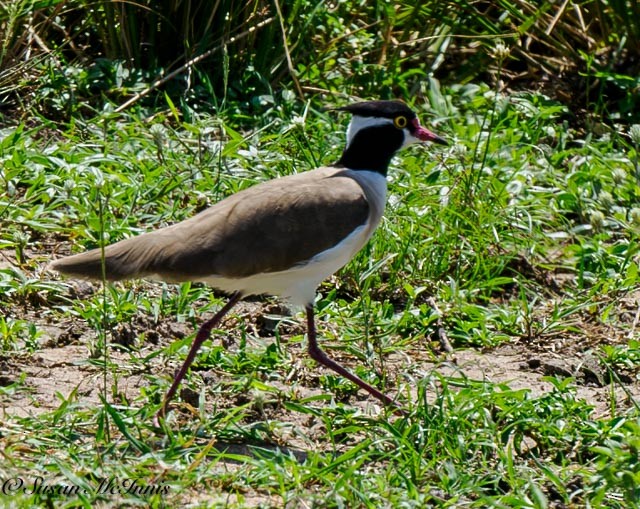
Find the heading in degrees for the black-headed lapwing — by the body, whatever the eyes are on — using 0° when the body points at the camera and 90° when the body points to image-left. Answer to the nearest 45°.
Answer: approximately 270°
